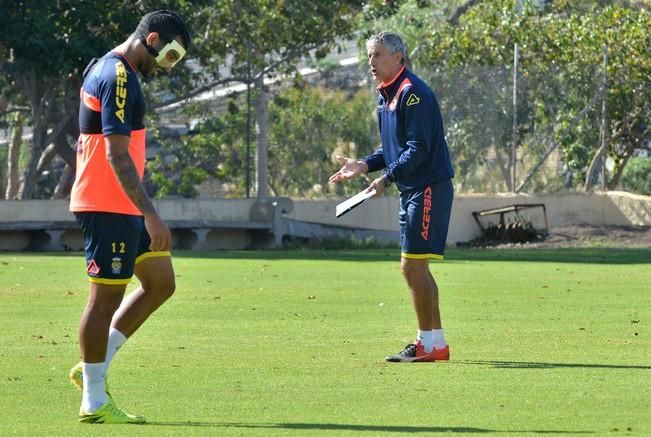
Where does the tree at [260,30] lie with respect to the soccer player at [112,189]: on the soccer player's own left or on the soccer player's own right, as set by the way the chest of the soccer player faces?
on the soccer player's own left

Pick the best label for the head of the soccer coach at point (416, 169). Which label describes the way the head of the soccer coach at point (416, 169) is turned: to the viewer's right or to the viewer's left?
to the viewer's left

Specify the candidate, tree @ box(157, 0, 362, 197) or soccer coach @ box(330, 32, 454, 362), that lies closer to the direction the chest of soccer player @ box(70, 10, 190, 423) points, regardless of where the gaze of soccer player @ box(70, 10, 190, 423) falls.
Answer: the soccer coach

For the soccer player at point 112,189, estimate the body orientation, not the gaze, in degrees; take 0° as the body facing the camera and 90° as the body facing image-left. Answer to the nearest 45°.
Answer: approximately 270°

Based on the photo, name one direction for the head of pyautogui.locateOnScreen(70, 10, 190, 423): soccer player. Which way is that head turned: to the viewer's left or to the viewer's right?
to the viewer's right

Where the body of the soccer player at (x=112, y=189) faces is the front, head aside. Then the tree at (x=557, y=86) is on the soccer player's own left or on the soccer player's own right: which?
on the soccer player's own left

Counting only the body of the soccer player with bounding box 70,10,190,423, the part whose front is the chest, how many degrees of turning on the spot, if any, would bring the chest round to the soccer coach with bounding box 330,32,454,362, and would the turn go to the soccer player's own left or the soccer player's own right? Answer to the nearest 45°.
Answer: approximately 45° to the soccer player's own left
